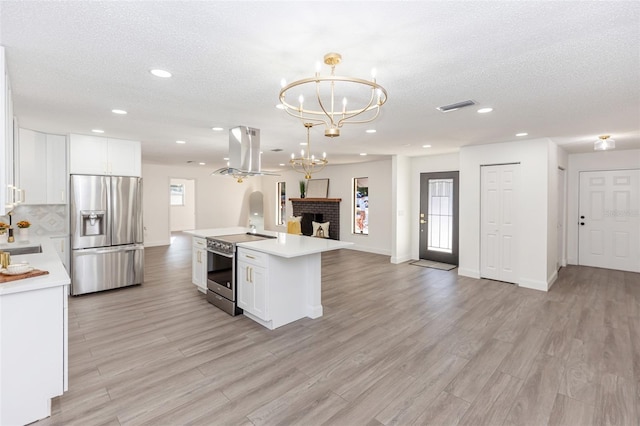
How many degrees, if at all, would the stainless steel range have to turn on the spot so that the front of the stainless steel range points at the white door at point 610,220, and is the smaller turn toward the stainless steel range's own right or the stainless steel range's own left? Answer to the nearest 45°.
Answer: approximately 135° to the stainless steel range's own left

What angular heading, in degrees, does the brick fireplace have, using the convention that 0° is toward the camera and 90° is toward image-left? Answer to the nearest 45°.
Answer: approximately 45°

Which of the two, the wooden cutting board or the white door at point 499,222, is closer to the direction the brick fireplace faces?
the wooden cutting board

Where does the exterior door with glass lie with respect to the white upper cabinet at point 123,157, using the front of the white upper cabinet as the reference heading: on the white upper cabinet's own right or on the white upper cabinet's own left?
on the white upper cabinet's own left

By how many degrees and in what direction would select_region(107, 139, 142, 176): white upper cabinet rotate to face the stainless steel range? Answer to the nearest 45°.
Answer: approximately 45° to its left

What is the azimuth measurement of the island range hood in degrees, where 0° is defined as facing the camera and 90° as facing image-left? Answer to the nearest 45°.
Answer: approximately 45°
